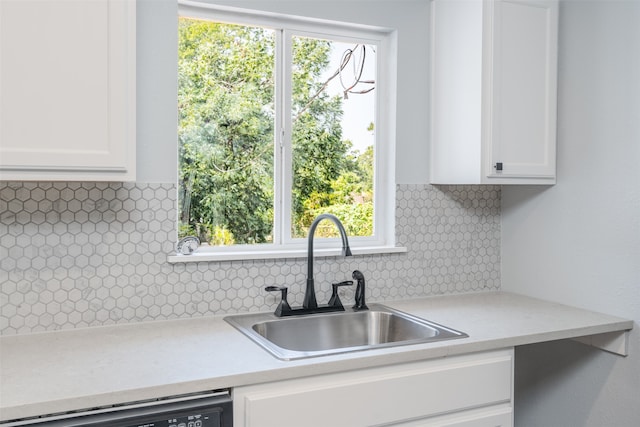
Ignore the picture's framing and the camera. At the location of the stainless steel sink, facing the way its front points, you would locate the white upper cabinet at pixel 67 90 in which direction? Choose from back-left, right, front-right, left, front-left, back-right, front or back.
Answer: right

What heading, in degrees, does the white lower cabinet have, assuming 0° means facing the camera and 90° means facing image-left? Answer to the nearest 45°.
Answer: approximately 315°

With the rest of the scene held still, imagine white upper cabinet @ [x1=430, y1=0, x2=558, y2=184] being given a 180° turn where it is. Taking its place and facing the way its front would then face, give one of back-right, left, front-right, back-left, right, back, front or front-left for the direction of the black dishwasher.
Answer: left

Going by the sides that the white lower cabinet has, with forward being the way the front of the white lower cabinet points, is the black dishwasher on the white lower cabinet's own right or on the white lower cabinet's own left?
on the white lower cabinet's own right

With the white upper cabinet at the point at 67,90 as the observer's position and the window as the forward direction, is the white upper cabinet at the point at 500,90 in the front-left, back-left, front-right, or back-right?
front-right

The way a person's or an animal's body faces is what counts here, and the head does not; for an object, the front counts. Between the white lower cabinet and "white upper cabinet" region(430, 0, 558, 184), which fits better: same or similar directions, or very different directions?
same or similar directions

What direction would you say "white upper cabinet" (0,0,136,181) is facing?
toward the camera

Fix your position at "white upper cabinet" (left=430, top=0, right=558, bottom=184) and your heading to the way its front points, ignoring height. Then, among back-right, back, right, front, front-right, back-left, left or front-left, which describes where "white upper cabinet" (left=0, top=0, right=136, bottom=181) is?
right

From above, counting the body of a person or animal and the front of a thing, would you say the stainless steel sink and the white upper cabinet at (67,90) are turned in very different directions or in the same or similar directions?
same or similar directions

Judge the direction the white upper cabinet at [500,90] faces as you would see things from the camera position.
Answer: facing the viewer and to the right of the viewer

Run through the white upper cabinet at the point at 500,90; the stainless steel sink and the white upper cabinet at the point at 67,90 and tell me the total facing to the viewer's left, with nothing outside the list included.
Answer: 0
